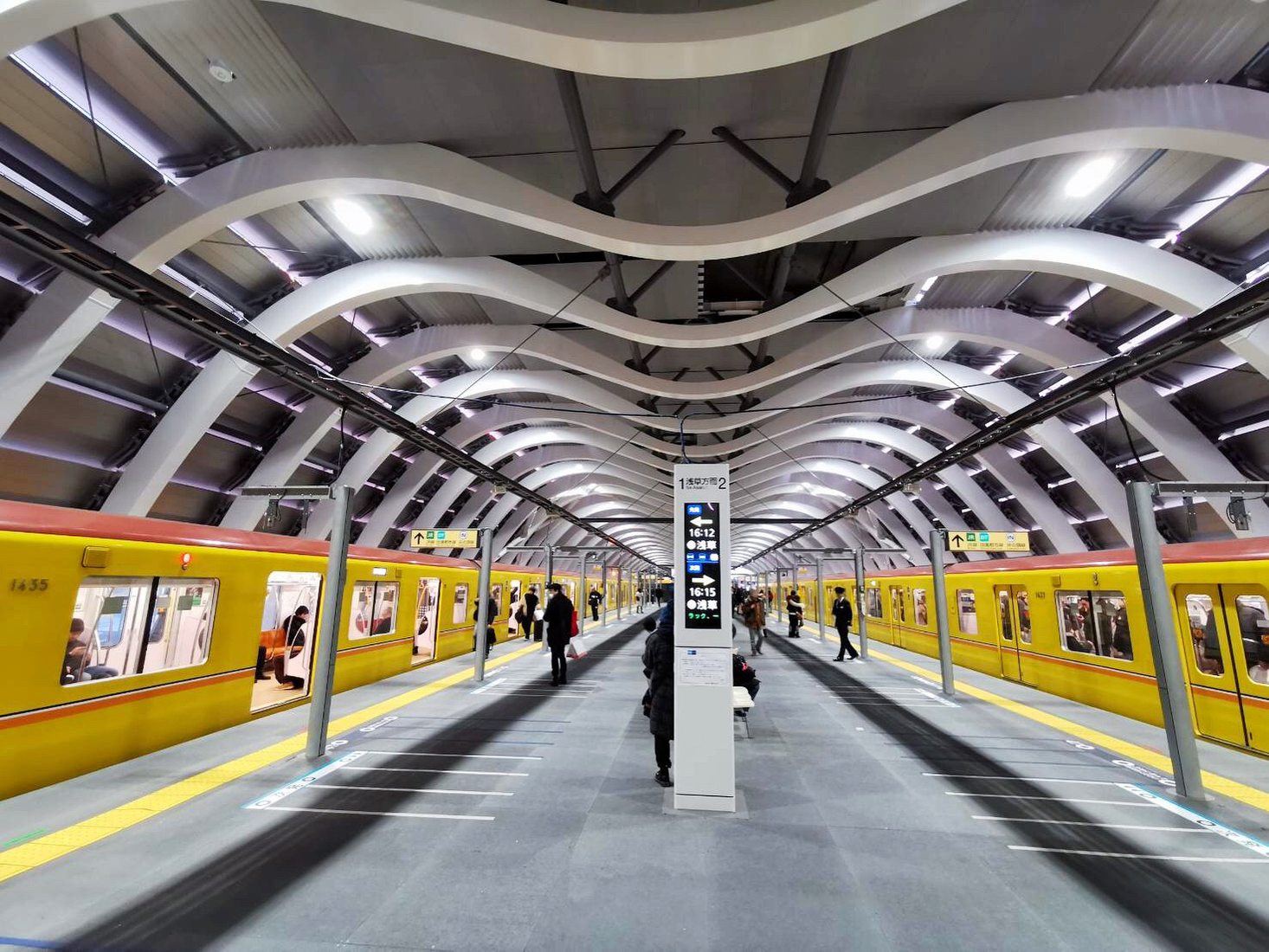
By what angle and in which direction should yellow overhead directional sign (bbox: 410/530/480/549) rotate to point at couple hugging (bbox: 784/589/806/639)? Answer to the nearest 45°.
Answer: approximately 90° to its left

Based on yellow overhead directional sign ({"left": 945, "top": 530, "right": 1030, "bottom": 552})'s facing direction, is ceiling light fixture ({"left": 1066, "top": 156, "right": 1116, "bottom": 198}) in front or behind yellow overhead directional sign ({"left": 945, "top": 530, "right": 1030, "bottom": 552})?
in front

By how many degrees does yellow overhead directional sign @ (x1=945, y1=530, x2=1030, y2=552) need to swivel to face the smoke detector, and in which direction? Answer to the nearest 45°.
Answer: approximately 45° to its right

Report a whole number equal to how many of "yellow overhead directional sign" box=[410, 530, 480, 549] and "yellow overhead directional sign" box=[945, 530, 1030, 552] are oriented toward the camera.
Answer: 2

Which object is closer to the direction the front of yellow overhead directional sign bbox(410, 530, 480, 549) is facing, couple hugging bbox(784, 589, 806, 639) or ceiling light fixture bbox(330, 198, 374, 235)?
the ceiling light fixture

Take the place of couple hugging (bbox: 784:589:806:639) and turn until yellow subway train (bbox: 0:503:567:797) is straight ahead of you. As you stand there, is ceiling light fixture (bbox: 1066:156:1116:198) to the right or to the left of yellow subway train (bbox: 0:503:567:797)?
left

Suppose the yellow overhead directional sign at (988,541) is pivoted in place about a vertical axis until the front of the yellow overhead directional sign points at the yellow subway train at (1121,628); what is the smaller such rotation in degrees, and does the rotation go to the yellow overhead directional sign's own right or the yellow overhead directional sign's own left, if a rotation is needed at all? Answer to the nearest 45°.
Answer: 0° — it already faces it

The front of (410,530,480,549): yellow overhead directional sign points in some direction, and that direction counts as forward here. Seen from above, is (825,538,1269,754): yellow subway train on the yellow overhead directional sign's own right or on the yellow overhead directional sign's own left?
on the yellow overhead directional sign's own left

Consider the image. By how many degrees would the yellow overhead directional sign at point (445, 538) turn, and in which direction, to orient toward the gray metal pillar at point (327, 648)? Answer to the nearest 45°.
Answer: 0° — it already faces it

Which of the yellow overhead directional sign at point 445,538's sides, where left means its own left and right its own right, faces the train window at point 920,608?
left

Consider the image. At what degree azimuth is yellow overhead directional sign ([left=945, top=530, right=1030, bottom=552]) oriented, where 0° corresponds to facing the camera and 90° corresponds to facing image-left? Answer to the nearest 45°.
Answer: approximately 0°
